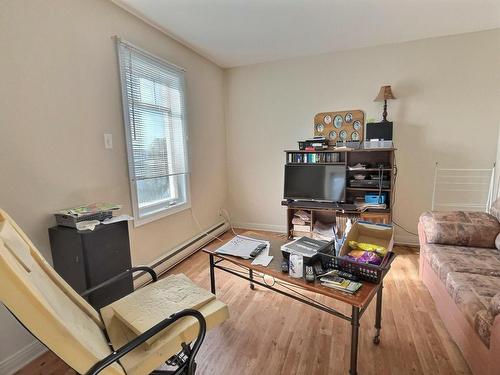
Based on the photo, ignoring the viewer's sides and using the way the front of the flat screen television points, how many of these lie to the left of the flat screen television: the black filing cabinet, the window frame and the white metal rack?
1

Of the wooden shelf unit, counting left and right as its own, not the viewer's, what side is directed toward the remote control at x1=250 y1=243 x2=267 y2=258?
front

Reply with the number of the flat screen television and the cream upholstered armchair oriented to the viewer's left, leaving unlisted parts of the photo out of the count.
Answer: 0

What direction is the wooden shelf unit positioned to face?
toward the camera

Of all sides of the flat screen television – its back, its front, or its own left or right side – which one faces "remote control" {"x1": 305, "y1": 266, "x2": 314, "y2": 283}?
front

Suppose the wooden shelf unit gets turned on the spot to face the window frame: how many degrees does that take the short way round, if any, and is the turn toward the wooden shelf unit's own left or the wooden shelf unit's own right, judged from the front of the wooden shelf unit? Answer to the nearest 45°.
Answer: approximately 45° to the wooden shelf unit's own right

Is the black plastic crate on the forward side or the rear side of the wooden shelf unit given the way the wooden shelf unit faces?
on the forward side

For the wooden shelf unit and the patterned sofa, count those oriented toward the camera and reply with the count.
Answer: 1

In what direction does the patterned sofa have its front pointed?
to the viewer's left

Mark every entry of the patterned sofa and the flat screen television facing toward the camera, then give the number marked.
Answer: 1

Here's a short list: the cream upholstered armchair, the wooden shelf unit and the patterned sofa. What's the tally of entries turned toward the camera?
1

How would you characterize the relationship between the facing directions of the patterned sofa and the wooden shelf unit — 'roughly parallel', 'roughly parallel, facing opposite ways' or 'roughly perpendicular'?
roughly perpendicular

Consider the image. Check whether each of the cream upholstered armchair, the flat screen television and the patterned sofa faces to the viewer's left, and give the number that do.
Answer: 1

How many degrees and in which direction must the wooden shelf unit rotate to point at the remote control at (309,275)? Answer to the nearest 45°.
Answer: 0° — it already faces it
